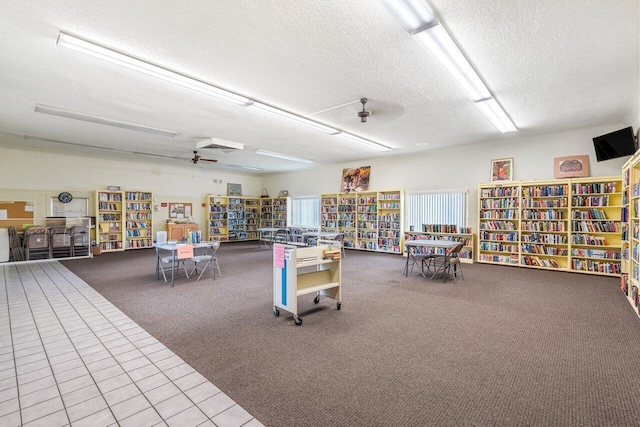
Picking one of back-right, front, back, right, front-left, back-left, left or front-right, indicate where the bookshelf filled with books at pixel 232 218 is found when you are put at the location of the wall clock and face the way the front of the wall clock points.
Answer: left

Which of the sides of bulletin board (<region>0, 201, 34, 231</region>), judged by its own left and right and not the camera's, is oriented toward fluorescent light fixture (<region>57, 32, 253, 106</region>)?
front

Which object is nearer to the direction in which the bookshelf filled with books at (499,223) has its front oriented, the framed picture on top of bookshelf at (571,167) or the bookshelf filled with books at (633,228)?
the bookshelf filled with books

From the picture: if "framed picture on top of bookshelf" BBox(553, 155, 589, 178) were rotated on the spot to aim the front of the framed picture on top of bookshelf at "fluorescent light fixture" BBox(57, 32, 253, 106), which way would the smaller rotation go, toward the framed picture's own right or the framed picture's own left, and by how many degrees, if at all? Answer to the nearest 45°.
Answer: approximately 45° to the framed picture's own right

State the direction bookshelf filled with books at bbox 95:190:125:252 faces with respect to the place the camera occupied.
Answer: facing the viewer

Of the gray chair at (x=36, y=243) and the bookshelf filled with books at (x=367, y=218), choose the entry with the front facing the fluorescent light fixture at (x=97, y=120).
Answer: the bookshelf filled with books

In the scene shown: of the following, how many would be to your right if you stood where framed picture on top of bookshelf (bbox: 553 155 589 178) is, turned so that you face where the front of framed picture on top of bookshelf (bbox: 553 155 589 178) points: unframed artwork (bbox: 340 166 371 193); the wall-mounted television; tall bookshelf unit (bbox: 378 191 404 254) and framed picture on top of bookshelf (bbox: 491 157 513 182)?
3

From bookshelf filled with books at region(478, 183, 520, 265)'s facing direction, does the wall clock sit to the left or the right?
on its right

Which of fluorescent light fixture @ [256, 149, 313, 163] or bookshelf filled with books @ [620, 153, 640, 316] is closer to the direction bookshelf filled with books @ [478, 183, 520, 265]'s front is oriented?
the bookshelf filled with books

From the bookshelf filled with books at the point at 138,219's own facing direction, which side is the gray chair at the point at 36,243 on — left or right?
on its right

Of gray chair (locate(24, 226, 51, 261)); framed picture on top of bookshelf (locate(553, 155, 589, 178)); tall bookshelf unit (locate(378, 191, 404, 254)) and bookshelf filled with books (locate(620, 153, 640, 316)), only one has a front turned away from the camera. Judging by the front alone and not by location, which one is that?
the gray chair

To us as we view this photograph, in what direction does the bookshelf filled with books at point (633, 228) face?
facing to the left of the viewer

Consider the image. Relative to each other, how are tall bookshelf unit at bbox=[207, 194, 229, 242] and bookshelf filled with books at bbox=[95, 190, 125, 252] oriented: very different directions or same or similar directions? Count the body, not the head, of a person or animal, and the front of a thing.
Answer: same or similar directions

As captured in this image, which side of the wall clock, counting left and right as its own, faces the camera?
front

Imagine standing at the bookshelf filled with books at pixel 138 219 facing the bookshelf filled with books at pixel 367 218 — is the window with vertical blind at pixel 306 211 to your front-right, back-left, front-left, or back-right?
front-left

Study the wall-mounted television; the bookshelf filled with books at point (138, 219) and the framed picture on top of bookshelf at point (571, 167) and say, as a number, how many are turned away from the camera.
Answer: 0

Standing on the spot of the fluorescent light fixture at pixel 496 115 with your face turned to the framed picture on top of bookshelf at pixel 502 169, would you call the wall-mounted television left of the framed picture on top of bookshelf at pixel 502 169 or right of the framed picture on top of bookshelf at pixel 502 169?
right

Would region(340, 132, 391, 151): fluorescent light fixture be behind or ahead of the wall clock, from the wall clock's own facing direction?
ahead

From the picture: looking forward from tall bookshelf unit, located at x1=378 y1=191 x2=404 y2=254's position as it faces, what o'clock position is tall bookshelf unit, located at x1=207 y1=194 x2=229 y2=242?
tall bookshelf unit, located at x1=207 y1=194 x2=229 y2=242 is roughly at 2 o'clock from tall bookshelf unit, located at x1=378 y1=191 x2=404 y2=254.
